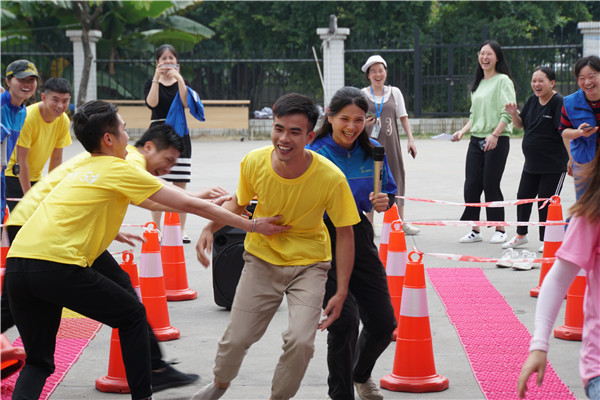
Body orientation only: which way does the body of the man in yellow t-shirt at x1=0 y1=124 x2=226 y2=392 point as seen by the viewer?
to the viewer's right

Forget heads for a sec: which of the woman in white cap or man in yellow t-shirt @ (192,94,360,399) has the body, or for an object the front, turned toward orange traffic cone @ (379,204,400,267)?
the woman in white cap

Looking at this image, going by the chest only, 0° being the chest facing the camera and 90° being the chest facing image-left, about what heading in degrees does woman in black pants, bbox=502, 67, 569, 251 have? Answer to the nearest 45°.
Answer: approximately 45°

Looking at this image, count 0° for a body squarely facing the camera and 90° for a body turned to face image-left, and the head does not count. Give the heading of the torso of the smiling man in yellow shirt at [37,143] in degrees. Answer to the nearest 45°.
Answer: approximately 315°

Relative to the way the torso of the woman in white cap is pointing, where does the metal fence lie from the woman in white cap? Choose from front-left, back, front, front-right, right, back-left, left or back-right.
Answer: back

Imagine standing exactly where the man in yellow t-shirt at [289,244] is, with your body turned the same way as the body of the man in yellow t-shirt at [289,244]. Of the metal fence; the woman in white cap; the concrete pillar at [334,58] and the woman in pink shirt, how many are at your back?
3

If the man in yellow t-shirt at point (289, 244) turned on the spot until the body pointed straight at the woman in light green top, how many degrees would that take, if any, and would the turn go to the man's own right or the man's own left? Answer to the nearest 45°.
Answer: approximately 135° to the man's own left

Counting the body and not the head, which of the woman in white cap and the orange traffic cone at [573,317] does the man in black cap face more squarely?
the orange traffic cone

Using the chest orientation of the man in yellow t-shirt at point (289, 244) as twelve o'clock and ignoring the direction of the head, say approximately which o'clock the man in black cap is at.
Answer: The man in black cap is roughly at 5 o'clock from the man in yellow t-shirt.

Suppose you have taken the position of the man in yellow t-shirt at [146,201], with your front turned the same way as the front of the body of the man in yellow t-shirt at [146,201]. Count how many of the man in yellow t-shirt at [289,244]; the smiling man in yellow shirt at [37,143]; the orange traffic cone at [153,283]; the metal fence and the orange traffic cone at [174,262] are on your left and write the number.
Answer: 4

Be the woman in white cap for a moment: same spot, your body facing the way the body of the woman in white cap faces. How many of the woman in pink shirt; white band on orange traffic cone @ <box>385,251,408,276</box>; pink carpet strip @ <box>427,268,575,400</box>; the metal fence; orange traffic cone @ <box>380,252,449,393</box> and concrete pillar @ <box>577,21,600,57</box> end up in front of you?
4

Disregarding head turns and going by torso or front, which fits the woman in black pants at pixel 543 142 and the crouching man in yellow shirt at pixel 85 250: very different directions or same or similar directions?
very different directions
